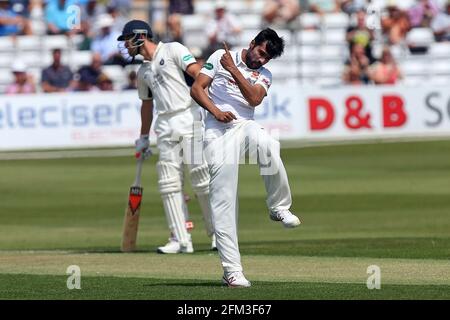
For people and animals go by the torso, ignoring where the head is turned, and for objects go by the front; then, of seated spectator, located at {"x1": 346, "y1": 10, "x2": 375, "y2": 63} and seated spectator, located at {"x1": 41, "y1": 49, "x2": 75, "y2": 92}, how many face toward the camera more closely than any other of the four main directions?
2

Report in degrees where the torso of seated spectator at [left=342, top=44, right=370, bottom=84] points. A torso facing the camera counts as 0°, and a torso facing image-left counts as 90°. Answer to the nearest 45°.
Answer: approximately 0°

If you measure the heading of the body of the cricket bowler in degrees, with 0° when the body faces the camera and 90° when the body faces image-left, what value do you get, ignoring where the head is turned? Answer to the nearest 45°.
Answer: approximately 315°

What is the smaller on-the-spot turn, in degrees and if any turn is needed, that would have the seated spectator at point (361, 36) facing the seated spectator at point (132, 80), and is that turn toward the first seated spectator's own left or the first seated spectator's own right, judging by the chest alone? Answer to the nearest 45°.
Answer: approximately 45° to the first seated spectator's own right

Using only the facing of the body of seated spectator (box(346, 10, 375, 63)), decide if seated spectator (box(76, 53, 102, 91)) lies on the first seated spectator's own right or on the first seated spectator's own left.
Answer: on the first seated spectator's own right

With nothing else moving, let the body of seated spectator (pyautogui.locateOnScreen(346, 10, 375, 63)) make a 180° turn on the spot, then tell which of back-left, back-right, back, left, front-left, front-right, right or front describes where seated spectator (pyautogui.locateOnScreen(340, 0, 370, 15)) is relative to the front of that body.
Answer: front
